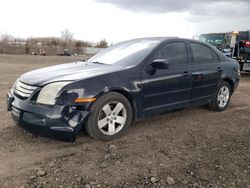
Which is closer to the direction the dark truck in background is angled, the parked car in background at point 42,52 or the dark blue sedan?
the dark blue sedan

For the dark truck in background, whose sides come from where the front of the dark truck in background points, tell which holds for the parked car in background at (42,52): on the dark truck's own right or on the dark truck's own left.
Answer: on the dark truck's own right

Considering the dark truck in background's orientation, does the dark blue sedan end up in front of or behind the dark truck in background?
in front

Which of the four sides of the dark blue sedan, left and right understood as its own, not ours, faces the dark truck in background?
back
